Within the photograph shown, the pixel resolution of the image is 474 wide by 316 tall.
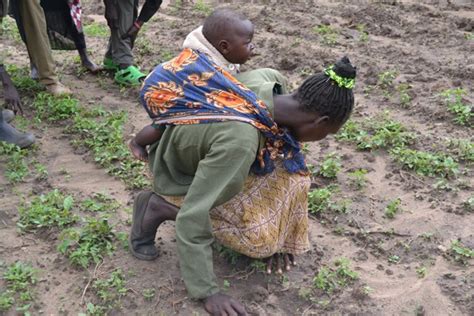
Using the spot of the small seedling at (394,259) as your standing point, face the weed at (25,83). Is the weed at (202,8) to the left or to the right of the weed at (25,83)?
right

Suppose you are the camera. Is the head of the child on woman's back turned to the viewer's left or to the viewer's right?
to the viewer's right

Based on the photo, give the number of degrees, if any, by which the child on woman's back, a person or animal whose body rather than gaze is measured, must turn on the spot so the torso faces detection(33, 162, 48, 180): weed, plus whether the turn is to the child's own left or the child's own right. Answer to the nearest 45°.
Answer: approximately 135° to the child's own left

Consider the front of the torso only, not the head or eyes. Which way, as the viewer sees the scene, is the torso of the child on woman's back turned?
to the viewer's right

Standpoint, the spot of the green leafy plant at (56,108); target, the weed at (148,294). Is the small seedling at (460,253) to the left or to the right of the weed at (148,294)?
left

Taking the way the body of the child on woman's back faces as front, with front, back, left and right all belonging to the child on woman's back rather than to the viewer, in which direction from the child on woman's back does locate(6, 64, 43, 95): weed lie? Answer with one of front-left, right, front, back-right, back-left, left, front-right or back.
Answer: back-left

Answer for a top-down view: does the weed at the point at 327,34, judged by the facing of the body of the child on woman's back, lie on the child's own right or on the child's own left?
on the child's own left

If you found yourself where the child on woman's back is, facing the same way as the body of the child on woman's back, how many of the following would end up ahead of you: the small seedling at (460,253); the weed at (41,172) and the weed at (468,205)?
2

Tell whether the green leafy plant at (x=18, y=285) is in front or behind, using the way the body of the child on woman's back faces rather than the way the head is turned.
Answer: behind
